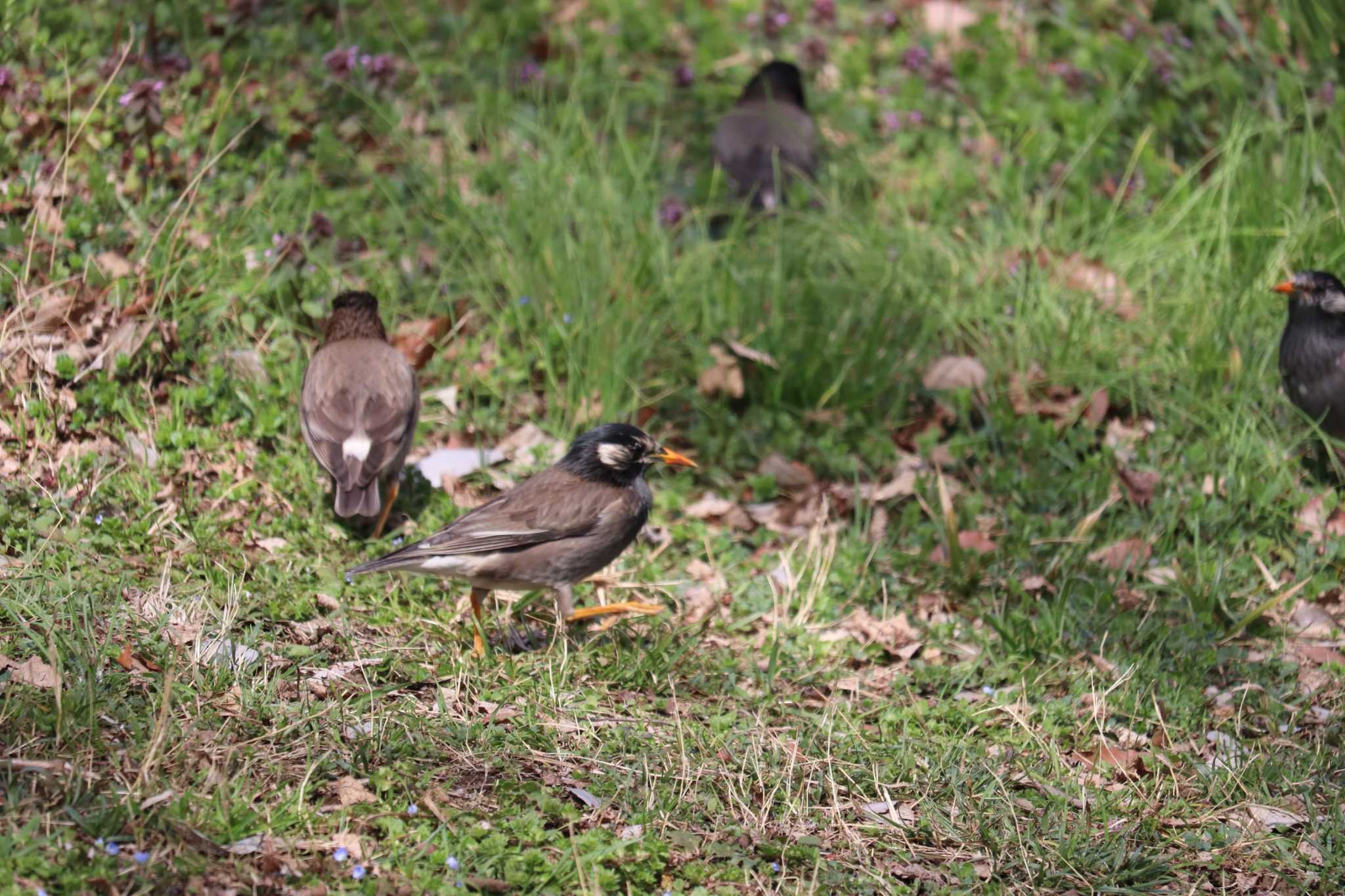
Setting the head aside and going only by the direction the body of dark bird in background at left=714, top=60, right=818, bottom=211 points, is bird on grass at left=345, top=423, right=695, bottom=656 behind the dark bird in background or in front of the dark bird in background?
behind

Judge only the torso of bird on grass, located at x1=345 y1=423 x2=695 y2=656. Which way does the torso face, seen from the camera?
to the viewer's right

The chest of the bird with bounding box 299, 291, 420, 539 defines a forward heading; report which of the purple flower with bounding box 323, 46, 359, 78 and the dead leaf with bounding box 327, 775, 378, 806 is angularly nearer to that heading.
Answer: the purple flower

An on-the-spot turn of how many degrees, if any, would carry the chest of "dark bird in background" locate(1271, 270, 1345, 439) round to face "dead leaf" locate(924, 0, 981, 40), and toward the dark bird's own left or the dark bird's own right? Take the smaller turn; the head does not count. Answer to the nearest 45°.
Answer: approximately 45° to the dark bird's own right

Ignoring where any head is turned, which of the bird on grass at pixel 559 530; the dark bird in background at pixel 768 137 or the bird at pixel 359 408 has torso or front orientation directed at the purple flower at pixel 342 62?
the bird

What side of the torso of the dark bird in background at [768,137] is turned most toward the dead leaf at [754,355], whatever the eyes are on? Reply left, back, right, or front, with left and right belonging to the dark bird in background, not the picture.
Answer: back

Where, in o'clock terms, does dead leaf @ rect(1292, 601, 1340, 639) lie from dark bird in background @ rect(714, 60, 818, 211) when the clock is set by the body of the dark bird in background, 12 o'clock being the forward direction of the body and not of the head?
The dead leaf is roughly at 5 o'clock from the dark bird in background.

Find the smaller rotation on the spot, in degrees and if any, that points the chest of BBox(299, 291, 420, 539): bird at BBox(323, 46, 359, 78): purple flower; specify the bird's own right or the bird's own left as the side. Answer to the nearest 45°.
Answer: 0° — it already faces it

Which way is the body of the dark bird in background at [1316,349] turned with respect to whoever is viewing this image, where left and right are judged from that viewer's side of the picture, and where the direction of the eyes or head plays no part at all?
facing to the left of the viewer

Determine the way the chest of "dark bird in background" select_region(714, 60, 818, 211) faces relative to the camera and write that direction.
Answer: away from the camera

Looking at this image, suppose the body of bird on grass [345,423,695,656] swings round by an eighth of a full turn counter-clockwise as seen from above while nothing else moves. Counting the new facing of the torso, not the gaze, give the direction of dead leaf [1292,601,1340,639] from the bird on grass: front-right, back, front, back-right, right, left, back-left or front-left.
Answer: front-right

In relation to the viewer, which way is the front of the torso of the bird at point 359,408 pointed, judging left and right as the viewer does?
facing away from the viewer

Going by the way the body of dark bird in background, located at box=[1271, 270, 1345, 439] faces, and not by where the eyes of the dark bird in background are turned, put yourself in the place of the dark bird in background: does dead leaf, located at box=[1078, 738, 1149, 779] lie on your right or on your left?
on your left

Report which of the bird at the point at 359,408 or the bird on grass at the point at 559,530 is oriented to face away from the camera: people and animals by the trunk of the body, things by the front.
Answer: the bird

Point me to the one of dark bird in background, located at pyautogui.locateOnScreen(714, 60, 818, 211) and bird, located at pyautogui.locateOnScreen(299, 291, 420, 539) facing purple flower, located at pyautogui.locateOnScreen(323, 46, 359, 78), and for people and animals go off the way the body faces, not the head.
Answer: the bird
